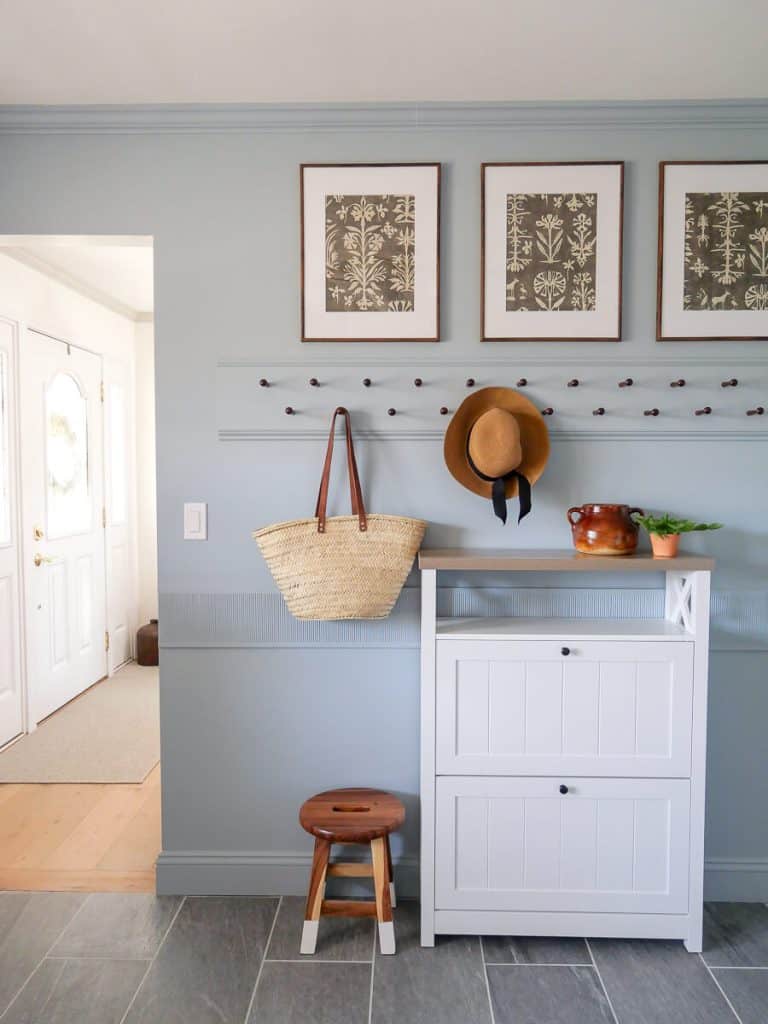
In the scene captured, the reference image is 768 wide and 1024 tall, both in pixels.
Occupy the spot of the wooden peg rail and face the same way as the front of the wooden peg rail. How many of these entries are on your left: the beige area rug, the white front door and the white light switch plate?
0

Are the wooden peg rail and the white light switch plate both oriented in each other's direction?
no

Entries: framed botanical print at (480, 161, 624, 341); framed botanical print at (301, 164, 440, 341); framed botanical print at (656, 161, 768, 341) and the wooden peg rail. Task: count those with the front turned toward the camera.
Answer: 4

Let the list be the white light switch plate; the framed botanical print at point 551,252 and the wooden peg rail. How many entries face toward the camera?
3

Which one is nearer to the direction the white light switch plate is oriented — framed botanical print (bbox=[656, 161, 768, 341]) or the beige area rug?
the framed botanical print

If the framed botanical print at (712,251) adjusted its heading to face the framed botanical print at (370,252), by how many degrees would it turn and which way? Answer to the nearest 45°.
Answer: approximately 45° to its right

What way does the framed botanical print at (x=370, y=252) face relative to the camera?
toward the camera

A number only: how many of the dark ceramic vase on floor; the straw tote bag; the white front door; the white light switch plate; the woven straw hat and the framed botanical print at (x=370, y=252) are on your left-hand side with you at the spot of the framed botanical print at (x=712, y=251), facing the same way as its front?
0

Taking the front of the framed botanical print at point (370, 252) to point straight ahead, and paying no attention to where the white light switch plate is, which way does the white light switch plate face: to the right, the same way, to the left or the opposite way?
the same way

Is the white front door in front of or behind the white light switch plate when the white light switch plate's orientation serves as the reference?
behind

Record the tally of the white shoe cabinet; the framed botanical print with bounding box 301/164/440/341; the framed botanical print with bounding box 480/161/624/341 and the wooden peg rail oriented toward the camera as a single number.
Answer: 4

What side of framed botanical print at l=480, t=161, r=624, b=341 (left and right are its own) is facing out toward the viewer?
front

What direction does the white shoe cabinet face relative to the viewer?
toward the camera
